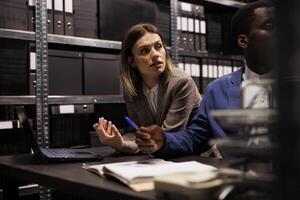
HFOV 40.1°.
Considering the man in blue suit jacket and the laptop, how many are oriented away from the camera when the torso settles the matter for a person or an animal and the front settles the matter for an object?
0

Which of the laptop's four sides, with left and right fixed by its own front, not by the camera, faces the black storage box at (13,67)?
left

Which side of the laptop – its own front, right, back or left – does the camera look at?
right

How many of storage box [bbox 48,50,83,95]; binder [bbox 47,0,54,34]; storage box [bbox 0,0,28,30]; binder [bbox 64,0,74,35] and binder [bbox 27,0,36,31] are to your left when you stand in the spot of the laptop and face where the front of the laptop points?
5

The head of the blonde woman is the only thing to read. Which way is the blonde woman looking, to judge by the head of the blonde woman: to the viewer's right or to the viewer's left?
to the viewer's right

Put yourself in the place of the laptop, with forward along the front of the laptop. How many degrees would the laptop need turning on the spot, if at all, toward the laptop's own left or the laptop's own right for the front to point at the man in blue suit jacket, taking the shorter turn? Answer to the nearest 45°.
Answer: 0° — it already faces them

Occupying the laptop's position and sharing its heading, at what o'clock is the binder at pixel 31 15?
The binder is roughly at 9 o'clock from the laptop.
